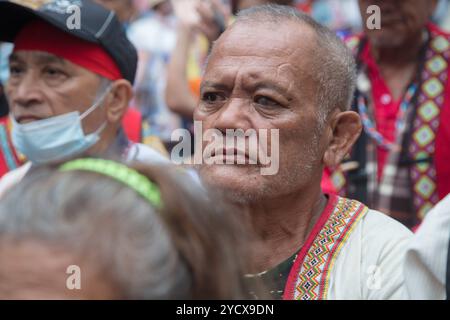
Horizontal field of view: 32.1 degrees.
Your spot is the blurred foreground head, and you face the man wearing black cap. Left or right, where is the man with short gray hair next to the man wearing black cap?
right

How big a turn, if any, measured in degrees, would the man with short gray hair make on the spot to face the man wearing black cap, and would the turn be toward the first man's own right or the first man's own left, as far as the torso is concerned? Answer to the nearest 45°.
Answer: approximately 90° to the first man's own right

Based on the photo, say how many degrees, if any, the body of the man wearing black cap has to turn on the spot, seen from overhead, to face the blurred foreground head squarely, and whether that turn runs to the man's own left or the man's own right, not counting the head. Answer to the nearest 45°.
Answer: approximately 45° to the man's own left

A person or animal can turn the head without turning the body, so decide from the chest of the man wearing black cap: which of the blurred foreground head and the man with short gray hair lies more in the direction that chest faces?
the blurred foreground head

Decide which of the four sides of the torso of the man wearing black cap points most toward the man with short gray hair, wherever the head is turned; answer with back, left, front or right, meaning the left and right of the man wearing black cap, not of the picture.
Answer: left
